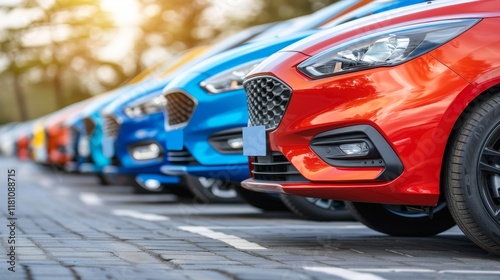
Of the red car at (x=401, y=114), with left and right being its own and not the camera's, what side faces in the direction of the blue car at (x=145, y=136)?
right

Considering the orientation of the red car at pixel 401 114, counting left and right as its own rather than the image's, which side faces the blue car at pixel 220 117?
right

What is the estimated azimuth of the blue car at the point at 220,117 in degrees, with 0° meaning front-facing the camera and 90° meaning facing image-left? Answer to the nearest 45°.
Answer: approximately 45°

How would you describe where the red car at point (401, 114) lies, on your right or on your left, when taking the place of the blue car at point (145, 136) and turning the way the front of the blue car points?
on your left

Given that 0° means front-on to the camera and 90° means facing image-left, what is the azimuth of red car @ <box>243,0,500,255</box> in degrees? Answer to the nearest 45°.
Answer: approximately 45°

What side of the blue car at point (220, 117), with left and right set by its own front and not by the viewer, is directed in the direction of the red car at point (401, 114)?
left
